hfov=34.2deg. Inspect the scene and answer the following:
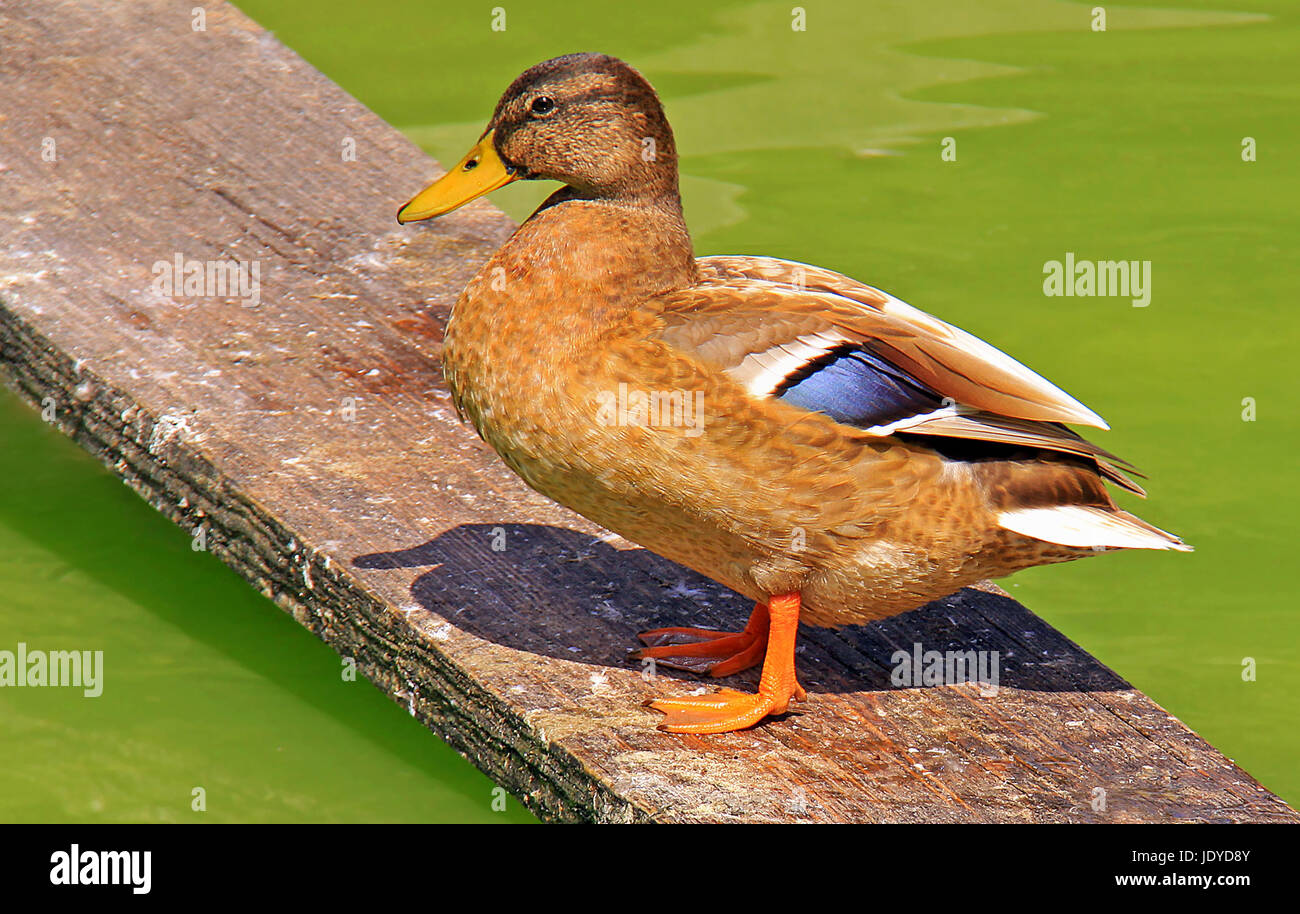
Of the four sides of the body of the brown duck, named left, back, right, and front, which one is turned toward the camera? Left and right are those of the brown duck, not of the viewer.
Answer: left
